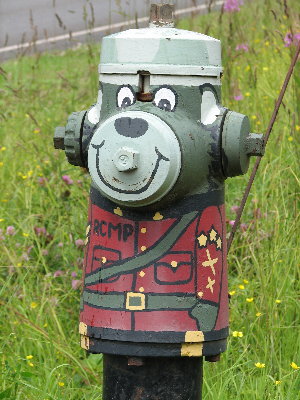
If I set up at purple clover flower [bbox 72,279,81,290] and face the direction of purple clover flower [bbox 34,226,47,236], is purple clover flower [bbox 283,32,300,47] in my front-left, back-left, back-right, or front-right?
front-right

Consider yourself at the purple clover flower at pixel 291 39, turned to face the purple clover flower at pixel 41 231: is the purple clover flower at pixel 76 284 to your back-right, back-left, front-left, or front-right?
front-left

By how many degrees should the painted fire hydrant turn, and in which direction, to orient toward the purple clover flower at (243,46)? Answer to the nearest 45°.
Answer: approximately 180°

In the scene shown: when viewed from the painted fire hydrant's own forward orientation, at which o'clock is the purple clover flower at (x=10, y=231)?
The purple clover flower is roughly at 5 o'clock from the painted fire hydrant.

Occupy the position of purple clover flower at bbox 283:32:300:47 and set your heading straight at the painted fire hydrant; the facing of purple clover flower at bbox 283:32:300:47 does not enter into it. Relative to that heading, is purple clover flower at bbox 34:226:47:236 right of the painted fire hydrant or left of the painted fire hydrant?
right

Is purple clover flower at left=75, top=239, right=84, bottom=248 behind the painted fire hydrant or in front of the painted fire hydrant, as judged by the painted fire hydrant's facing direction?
behind

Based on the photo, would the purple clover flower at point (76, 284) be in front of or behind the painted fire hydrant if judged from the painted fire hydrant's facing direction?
behind

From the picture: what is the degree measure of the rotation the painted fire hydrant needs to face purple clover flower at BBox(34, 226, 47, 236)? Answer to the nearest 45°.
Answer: approximately 180°

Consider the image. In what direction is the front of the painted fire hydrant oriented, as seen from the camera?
facing the viewer

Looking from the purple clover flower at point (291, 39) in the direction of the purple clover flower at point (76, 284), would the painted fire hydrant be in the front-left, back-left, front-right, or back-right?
front-left
